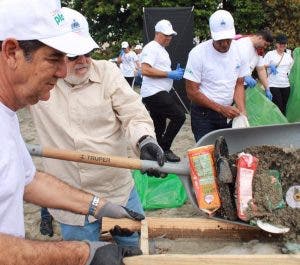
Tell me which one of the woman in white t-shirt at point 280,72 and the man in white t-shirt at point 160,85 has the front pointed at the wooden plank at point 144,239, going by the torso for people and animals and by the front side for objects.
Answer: the woman in white t-shirt at point 280,72

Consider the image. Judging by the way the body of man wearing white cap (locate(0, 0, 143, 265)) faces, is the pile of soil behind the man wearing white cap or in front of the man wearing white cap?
in front

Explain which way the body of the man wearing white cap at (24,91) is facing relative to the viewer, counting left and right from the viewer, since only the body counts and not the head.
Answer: facing to the right of the viewer

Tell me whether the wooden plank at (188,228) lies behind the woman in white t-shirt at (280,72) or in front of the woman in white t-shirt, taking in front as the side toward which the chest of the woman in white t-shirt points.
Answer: in front

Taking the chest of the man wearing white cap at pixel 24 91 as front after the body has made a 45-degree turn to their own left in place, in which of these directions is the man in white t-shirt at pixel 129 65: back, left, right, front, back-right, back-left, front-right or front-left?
front-left

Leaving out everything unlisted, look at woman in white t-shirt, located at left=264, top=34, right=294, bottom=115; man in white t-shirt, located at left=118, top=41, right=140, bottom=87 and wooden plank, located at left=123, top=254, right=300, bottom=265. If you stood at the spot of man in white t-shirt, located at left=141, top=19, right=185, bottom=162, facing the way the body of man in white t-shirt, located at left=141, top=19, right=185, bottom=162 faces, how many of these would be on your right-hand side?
1

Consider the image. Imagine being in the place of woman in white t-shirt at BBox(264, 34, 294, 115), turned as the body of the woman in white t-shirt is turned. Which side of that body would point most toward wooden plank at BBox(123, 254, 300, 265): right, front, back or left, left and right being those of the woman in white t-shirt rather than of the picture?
front

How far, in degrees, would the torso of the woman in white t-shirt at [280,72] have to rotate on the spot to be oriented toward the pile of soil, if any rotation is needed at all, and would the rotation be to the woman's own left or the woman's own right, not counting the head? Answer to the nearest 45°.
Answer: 0° — they already face it
